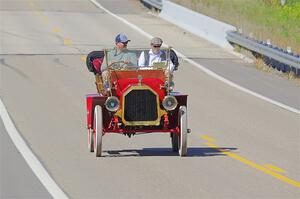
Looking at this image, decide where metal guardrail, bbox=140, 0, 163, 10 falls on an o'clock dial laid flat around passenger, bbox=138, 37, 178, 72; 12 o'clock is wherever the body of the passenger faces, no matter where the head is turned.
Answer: The metal guardrail is roughly at 6 o'clock from the passenger.

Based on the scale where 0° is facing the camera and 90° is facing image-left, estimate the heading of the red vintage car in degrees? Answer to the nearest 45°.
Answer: approximately 0°

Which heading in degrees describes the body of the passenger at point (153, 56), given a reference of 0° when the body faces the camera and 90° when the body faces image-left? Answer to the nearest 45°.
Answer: approximately 0°

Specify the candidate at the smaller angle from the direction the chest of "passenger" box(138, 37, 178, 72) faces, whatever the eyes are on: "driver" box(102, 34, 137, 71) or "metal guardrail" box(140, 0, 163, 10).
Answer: the driver

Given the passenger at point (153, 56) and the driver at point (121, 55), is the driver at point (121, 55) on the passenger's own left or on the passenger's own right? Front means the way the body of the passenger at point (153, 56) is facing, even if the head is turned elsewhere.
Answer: on the passenger's own right

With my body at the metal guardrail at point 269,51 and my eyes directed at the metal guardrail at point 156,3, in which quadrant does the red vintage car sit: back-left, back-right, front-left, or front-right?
back-left
